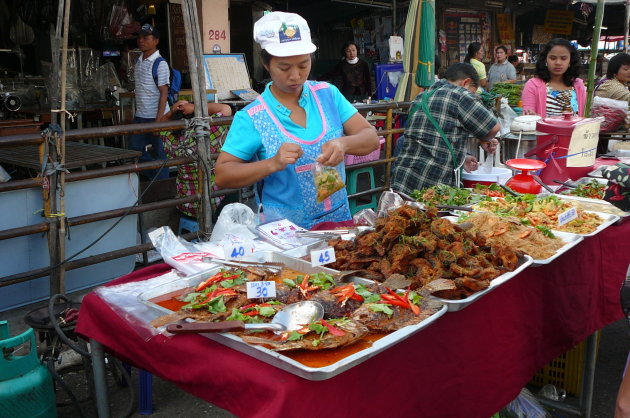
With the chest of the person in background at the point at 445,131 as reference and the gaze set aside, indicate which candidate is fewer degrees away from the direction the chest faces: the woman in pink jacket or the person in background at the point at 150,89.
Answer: the woman in pink jacket

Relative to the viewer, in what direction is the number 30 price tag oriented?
toward the camera

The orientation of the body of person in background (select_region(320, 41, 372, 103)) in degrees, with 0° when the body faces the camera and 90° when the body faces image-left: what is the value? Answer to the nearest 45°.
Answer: approximately 0°

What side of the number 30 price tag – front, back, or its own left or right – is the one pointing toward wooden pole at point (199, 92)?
back

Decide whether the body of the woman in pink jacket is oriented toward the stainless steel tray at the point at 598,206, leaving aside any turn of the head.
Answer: yes

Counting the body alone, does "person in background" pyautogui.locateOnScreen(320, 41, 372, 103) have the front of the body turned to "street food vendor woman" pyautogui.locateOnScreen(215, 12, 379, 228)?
yes

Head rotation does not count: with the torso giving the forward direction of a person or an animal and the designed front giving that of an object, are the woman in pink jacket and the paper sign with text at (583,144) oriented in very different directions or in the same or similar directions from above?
same or similar directions

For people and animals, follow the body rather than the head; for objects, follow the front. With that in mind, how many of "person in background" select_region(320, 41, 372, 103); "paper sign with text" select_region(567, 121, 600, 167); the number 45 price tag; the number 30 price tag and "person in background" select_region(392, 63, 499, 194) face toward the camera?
4

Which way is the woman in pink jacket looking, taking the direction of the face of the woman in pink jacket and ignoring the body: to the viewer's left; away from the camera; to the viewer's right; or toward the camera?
toward the camera

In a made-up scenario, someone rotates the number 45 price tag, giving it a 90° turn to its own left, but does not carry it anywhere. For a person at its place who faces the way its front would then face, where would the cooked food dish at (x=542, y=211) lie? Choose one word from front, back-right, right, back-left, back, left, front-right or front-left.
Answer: front-left

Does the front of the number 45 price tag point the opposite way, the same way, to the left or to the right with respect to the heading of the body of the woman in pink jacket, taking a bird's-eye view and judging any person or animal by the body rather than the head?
the same way

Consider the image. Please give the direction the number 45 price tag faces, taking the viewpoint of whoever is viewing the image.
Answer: facing the viewer

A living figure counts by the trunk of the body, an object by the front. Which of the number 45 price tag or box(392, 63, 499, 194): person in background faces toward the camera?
the number 45 price tag

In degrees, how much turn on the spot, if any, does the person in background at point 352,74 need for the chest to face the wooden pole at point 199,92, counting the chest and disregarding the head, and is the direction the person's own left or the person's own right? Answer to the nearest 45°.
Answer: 0° — they already face it

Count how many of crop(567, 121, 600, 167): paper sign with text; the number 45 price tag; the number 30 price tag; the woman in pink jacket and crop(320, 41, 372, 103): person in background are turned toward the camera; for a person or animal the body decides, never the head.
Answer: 5

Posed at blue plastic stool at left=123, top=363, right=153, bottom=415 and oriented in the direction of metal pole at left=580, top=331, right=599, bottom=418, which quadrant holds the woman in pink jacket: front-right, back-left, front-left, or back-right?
front-left

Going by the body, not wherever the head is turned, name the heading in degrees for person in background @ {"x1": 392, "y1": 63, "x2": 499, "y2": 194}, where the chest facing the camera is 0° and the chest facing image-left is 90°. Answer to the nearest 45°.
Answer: approximately 225°
